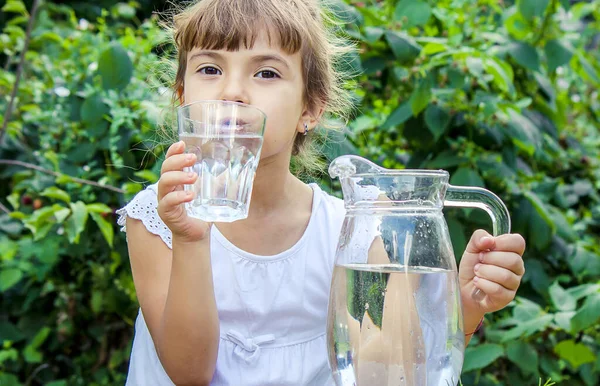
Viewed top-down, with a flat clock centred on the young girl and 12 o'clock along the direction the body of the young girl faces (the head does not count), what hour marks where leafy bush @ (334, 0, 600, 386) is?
The leafy bush is roughly at 7 o'clock from the young girl.

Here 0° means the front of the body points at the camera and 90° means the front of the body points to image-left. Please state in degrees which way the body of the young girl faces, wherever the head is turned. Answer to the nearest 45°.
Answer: approximately 0°

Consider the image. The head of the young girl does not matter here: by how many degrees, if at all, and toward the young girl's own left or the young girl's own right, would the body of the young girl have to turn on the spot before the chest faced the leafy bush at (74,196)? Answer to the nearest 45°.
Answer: approximately 135° to the young girl's own right
